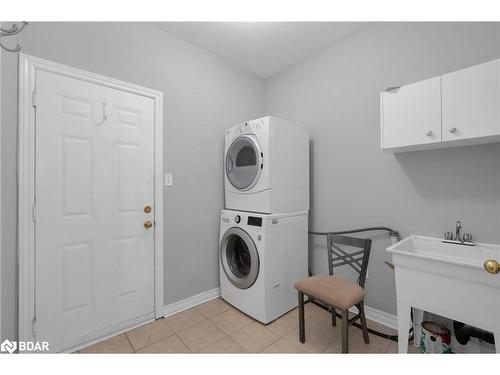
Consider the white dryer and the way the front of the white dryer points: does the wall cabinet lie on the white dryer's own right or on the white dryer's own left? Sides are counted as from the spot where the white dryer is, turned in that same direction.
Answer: on the white dryer's own left

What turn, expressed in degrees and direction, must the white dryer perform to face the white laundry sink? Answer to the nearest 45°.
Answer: approximately 90° to its left

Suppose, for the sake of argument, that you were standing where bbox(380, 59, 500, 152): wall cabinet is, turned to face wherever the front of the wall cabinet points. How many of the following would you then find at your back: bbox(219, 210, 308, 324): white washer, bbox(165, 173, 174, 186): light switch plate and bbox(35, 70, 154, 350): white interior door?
0

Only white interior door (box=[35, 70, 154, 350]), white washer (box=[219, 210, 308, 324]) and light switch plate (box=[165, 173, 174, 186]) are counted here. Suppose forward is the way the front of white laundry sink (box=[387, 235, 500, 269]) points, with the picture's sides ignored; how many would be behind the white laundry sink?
0

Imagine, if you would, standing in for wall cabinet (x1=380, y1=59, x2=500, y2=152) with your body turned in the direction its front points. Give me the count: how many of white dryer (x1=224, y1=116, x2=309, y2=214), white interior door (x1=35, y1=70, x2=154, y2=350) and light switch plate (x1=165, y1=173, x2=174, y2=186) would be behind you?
0

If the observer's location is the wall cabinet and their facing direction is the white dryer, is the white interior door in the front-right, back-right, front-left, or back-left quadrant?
front-left

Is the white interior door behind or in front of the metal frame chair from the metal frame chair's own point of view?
in front

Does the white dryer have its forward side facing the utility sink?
no

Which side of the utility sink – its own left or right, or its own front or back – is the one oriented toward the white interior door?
front

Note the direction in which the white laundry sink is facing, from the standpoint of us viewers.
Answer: facing the viewer and to the left of the viewer

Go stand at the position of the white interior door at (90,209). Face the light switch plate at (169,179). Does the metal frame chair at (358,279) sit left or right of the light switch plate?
right

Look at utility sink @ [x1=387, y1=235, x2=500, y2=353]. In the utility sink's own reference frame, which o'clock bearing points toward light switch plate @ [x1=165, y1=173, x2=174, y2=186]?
The light switch plate is roughly at 1 o'clock from the utility sink.

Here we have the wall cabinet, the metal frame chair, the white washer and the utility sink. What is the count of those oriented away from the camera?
0

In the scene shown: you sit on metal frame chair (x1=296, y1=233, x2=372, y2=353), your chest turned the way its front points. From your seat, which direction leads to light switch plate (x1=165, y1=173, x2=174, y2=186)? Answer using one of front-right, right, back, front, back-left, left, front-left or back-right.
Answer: front-right
